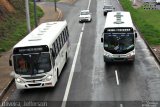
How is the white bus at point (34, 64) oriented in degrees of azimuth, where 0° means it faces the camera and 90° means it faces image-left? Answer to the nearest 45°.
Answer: approximately 0°

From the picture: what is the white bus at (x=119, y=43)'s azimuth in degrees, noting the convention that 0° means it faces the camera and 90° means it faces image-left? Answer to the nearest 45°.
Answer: approximately 0°
